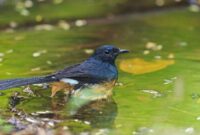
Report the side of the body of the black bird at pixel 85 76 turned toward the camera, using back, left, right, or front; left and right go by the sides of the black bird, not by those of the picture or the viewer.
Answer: right

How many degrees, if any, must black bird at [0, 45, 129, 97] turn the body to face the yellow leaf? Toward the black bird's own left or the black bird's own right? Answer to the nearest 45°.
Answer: approximately 45° to the black bird's own left
